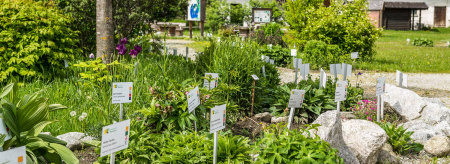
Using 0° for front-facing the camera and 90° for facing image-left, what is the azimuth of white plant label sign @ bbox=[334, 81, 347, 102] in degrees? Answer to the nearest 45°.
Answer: approximately 0°

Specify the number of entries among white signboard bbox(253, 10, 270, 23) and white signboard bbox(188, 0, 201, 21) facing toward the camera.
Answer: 2

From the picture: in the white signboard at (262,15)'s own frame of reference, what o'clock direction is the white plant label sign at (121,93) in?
The white plant label sign is roughly at 12 o'clock from the white signboard.

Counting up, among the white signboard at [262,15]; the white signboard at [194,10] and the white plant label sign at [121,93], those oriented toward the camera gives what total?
3

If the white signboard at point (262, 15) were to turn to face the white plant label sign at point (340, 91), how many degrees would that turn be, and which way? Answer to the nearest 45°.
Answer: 0° — it already faces it

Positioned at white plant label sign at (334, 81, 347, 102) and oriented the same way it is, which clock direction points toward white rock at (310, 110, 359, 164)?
The white rock is roughly at 12 o'clock from the white plant label sign.

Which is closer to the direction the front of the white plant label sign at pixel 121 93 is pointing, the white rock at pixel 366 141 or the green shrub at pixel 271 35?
the white rock

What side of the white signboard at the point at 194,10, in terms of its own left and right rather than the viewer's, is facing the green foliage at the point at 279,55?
front

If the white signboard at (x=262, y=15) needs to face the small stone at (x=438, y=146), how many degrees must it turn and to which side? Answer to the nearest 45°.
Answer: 0° — it already faces it

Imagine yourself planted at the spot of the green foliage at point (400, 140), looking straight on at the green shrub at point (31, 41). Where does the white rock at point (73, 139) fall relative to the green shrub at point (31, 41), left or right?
left

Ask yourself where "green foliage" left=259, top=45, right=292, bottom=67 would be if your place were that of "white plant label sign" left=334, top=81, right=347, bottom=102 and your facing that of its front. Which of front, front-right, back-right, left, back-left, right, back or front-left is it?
back

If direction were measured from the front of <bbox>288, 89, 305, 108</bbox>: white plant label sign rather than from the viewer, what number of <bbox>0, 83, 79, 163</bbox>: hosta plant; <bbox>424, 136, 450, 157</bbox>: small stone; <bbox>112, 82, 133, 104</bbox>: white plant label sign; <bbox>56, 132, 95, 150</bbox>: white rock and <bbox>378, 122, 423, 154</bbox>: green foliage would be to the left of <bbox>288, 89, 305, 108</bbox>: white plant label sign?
2

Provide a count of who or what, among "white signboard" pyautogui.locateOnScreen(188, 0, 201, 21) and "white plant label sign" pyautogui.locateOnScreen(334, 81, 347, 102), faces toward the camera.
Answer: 2
